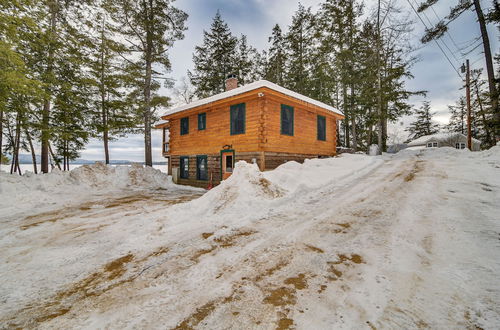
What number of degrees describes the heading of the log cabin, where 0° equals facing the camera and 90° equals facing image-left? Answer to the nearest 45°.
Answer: approximately 45°

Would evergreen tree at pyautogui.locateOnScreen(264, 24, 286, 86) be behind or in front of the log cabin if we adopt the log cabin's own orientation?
behind

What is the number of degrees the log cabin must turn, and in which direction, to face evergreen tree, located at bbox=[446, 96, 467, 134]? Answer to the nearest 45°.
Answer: approximately 180°

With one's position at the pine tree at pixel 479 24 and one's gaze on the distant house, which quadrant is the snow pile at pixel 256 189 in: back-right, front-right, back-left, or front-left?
back-left

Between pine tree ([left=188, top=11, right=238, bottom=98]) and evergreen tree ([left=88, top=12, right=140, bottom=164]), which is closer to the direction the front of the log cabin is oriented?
the evergreen tree

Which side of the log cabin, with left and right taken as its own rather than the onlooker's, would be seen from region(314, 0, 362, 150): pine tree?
back

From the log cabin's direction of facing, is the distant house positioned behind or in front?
behind

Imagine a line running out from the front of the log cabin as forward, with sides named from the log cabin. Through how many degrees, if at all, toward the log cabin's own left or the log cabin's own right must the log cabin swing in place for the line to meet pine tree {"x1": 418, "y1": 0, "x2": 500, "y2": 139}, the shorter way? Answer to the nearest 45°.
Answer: approximately 135° to the log cabin's own left

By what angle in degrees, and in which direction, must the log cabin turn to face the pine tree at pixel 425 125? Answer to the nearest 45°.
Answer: approximately 180°

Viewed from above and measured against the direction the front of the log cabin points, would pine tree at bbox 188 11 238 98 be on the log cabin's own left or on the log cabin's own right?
on the log cabin's own right

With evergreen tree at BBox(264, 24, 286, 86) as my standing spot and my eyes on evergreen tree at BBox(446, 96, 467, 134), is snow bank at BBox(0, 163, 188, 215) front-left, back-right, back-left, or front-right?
back-right

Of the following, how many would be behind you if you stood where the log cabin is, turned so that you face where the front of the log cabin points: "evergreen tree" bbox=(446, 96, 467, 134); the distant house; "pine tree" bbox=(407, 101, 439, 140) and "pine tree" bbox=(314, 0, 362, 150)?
4

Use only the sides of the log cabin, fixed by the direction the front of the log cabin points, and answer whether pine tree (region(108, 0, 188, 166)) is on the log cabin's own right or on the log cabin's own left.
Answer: on the log cabin's own right
